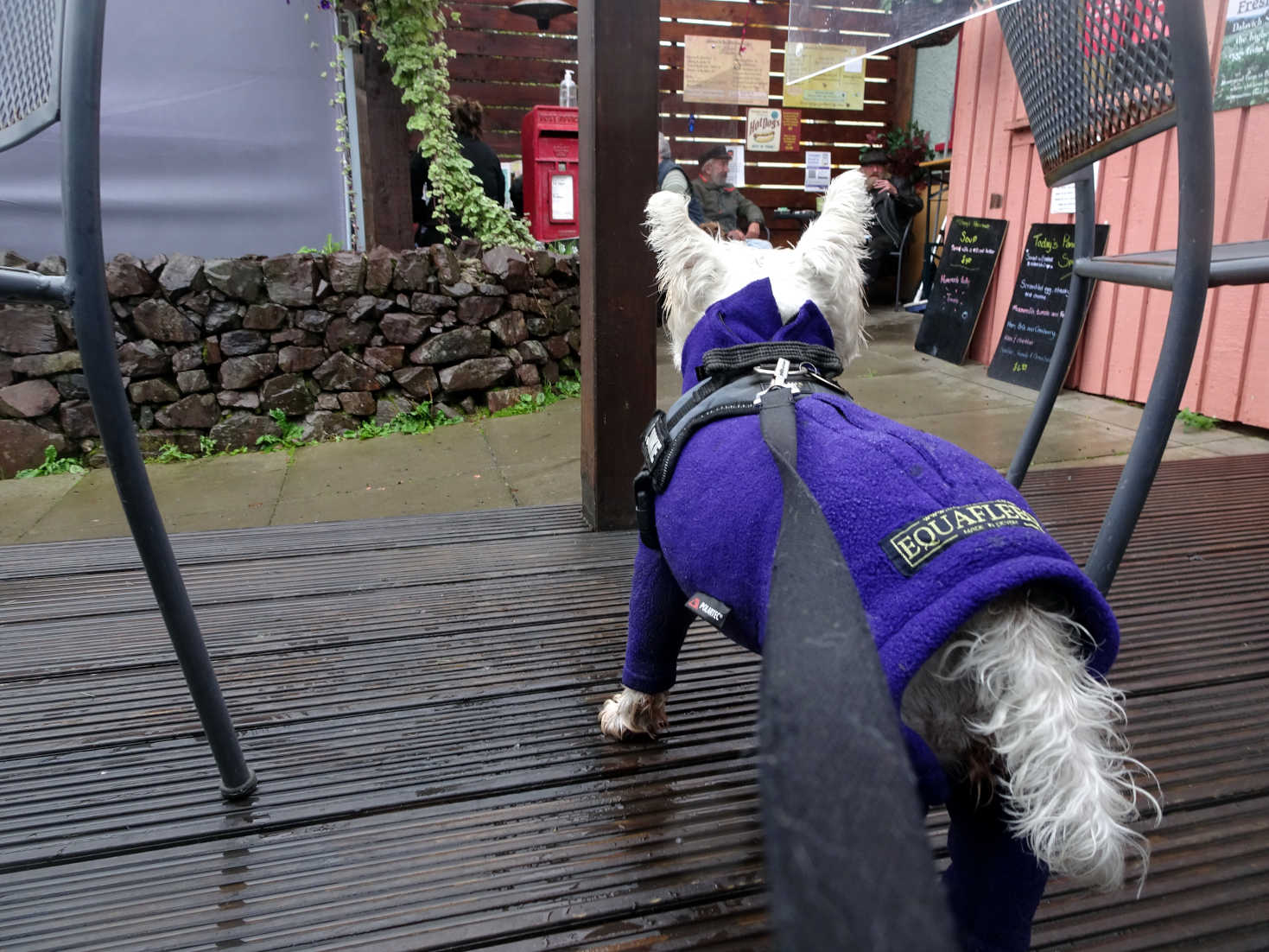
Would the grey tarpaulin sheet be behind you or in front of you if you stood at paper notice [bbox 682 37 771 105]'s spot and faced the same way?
in front

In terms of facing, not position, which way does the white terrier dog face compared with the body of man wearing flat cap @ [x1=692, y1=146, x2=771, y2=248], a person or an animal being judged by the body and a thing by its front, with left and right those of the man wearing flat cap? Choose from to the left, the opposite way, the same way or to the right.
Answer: the opposite way

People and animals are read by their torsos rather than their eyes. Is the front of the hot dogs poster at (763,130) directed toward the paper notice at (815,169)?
no

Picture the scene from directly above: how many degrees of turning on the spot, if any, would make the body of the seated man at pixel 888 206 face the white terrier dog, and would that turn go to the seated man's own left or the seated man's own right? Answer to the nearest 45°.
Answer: approximately 45° to the seated man's own left

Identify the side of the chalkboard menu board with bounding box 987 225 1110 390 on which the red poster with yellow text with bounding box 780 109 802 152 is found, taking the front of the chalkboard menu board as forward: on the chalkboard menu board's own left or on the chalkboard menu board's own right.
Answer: on the chalkboard menu board's own right

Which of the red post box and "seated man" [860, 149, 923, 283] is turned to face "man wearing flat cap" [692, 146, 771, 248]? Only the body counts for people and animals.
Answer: the seated man

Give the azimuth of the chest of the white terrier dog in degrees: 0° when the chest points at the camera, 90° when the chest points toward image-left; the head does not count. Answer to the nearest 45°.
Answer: approximately 135°

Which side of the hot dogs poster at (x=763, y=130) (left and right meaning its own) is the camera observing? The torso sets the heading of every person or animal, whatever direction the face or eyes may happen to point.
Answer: front

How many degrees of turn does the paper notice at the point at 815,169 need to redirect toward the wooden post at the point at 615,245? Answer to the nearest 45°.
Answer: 0° — it already faces it

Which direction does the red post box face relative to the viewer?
toward the camera

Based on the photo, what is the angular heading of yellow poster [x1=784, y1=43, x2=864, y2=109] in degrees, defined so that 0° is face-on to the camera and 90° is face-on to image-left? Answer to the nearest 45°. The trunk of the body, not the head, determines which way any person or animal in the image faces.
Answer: approximately 0°

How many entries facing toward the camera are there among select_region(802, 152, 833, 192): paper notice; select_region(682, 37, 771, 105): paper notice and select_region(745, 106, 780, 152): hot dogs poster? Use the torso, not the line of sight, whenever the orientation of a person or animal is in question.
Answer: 3

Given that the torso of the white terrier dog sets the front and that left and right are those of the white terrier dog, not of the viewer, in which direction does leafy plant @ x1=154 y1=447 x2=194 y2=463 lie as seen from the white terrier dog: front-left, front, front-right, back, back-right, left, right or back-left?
front

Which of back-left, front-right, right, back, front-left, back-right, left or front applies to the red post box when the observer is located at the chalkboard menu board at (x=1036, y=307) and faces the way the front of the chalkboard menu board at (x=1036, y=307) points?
front-right

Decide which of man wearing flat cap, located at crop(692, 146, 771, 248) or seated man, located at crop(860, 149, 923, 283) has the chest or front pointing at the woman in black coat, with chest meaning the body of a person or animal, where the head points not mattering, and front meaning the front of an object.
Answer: the seated man

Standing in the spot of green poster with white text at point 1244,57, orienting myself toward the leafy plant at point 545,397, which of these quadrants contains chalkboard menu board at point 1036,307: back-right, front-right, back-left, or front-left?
front-right

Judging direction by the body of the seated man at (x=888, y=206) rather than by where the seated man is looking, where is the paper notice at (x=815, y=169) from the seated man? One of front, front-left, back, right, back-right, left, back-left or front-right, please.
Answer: right

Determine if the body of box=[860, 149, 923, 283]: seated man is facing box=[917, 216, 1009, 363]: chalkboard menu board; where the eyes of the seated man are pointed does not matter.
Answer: no
